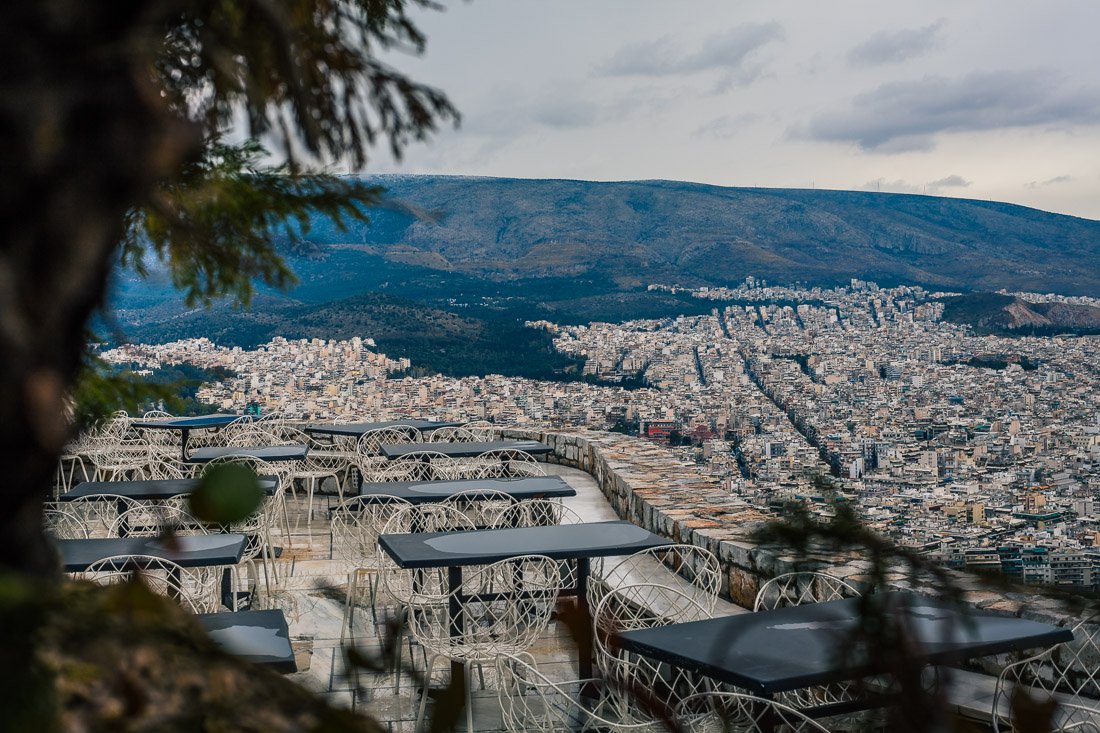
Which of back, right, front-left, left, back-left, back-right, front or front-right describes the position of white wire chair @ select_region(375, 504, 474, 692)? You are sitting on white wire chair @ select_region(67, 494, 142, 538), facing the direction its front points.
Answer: back-right

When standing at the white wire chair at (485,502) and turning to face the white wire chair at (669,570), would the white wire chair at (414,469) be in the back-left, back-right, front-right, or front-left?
back-left

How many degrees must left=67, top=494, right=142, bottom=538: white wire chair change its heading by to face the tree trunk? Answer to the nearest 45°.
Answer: approximately 180°

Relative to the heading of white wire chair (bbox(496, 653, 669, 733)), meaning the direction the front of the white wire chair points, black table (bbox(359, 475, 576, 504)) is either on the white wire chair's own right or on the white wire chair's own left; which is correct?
on the white wire chair's own left

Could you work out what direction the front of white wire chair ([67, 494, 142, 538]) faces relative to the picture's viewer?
facing away from the viewer
